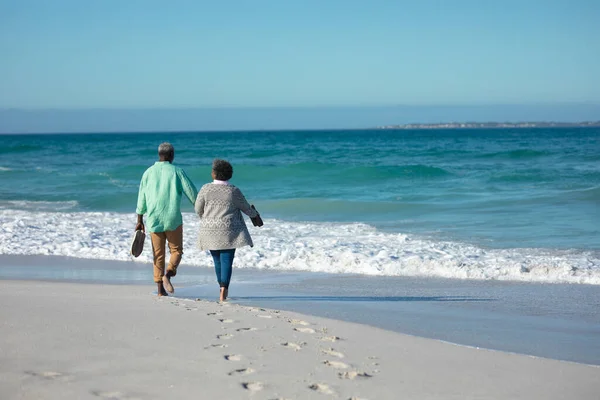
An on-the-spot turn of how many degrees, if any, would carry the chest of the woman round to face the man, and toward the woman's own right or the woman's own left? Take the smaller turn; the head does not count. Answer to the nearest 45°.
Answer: approximately 90° to the woman's own left

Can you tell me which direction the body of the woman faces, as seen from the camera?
away from the camera

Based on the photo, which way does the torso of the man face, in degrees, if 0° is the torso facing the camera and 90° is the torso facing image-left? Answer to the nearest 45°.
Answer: approximately 180°

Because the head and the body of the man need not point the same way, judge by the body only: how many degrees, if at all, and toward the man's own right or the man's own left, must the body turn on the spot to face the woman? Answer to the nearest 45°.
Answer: approximately 90° to the man's own right

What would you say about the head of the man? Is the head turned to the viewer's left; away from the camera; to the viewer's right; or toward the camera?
away from the camera

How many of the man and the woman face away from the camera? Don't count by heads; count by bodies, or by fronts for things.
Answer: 2
